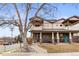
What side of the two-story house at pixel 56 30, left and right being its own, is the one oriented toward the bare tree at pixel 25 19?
right

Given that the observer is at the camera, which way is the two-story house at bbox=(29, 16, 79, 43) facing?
facing the viewer
